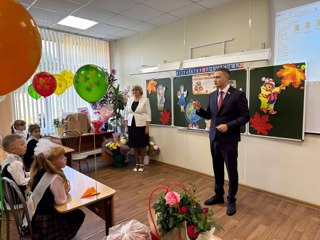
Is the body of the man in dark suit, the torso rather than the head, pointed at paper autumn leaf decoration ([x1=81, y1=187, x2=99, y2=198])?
yes

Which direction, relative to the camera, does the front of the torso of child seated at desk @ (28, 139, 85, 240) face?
to the viewer's right

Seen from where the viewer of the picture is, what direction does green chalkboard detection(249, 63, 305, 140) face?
facing the viewer and to the left of the viewer

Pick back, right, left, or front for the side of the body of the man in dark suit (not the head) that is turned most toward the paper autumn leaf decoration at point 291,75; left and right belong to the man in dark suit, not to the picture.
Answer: back

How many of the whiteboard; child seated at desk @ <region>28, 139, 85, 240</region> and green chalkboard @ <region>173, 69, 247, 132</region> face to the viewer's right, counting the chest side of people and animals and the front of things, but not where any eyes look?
1

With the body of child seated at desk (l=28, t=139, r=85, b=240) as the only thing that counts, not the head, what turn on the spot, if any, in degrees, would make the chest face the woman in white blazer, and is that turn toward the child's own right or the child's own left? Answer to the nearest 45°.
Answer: approximately 45° to the child's own left

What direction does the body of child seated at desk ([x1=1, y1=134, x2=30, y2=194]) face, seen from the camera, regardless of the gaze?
to the viewer's right

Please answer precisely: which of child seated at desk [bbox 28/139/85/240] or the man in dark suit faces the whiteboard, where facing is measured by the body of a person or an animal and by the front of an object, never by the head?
the child seated at desk

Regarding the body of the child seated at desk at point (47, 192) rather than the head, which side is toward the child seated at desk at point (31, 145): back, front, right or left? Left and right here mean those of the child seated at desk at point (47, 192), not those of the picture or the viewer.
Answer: left

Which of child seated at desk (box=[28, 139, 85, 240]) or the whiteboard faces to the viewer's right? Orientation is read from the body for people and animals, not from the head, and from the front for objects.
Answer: the child seated at desk

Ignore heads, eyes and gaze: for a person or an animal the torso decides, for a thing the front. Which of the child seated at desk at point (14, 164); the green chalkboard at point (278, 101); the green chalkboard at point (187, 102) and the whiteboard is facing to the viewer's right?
the child seated at desk

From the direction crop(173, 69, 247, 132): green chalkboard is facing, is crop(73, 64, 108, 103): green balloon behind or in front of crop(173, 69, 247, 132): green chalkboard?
in front

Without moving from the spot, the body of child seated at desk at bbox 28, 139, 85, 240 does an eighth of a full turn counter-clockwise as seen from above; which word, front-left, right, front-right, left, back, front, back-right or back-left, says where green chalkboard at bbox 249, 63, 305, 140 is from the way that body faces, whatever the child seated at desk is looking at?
front-right

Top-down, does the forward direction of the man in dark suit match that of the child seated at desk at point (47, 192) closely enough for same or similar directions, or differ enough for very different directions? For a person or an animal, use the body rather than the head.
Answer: very different directions

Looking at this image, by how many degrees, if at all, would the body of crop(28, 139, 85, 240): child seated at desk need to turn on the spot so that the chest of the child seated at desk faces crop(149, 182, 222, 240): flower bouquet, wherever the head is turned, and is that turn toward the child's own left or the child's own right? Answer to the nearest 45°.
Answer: approximately 45° to the child's own right

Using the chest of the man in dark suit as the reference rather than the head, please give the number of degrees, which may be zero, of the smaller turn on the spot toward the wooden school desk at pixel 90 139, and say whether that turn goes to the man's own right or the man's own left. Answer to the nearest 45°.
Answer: approximately 90° to the man's own right

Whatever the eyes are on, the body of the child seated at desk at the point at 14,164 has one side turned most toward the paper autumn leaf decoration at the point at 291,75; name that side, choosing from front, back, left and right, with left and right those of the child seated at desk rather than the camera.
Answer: front
